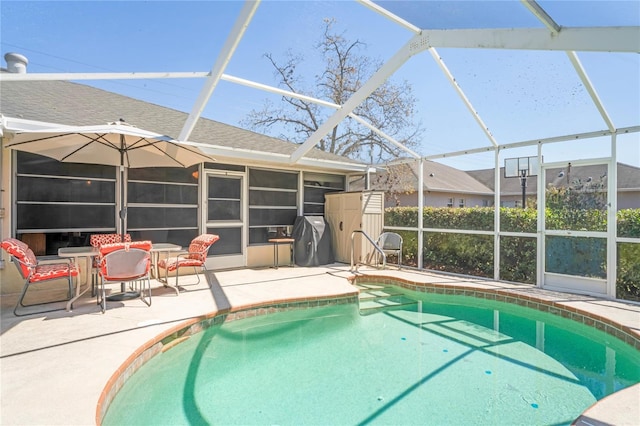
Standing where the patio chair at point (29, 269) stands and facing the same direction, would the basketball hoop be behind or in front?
in front

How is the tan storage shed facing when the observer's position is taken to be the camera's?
facing the viewer and to the left of the viewer

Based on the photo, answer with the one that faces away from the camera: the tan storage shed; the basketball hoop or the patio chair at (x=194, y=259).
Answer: the basketball hoop

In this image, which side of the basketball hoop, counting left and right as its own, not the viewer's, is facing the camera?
back

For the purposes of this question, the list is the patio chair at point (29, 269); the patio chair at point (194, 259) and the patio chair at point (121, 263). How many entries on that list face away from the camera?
1

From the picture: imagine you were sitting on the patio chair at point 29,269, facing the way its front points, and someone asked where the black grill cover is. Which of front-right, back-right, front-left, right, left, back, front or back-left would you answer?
front

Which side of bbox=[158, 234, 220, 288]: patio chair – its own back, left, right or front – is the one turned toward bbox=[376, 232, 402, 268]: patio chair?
back

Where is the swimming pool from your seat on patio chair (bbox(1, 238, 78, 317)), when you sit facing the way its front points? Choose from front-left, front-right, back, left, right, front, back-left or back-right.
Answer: front-right

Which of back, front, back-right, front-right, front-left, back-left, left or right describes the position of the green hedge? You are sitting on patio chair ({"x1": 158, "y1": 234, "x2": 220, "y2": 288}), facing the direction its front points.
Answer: back

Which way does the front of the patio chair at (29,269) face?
to the viewer's right

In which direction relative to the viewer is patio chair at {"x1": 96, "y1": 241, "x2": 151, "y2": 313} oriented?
away from the camera

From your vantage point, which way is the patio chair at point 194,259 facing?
to the viewer's left

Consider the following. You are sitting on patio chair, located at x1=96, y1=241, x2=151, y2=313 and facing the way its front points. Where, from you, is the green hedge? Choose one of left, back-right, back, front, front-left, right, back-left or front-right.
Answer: right

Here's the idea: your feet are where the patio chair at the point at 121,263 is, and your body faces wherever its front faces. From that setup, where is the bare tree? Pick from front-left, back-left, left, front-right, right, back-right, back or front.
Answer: front-right

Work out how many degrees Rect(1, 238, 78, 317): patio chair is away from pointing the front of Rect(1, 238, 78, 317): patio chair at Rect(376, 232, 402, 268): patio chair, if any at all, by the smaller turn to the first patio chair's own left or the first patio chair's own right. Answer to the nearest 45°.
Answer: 0° — it already faces it
